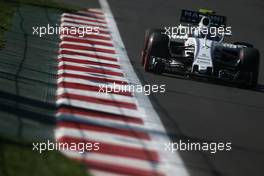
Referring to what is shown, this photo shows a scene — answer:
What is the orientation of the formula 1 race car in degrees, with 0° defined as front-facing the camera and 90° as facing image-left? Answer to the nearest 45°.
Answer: approximately 0°
